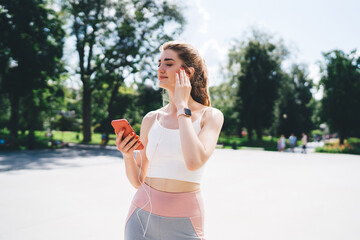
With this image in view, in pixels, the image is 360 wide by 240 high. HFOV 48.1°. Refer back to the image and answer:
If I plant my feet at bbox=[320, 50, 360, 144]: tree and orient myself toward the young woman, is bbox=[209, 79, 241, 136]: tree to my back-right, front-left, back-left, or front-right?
back-right

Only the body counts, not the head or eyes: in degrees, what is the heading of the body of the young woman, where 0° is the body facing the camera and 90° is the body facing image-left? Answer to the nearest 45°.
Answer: approximately 45°

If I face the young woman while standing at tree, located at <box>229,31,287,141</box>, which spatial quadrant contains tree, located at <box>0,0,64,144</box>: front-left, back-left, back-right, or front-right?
front-right

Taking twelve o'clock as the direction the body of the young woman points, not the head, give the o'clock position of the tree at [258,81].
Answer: The tree is roughly at 5 o'clock from the young woman.

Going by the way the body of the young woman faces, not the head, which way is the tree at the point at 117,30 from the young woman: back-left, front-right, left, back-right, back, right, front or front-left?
back-right

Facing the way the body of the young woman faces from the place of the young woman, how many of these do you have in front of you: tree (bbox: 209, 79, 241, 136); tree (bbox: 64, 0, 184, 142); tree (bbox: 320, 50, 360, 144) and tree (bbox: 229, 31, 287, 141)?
0

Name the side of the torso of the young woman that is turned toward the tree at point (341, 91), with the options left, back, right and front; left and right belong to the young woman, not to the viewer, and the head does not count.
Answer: back

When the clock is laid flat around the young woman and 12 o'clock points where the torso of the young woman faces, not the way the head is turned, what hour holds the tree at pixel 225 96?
The tree is roughly at 5 o'clock from the young woman.

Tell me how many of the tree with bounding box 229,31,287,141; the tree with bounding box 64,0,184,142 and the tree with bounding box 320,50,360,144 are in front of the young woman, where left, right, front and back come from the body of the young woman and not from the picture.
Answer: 0

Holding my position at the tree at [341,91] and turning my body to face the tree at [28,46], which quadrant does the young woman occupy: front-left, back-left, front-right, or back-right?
front-left

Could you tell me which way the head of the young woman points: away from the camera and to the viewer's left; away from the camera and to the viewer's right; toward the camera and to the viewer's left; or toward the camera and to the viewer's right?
toward the camera and to the viewer's left

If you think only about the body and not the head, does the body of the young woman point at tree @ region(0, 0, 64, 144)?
no

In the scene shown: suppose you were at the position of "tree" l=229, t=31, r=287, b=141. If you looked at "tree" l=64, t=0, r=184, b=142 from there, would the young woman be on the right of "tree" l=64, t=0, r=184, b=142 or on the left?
left
